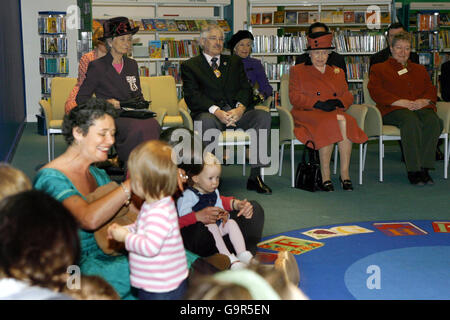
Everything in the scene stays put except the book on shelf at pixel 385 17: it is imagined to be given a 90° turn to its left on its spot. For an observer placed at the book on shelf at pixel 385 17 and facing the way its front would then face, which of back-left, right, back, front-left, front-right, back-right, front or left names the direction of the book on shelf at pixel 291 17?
back

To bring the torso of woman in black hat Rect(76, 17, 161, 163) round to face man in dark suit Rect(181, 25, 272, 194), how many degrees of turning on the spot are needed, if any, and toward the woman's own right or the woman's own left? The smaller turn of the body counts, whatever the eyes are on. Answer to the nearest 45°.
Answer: approximately 45° to the woman's own left

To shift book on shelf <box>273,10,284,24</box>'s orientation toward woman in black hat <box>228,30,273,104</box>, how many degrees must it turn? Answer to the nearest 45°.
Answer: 0° — it already faces them

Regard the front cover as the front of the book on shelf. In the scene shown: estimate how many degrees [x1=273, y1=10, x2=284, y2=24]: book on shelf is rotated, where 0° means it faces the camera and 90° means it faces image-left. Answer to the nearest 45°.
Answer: approximately 0°

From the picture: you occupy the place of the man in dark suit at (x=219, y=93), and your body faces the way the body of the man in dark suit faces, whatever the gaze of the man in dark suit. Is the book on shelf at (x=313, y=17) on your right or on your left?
on your left

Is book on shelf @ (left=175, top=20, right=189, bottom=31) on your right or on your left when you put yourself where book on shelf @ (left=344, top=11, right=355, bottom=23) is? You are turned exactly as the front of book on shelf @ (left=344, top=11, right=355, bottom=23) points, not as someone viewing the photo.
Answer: on your right

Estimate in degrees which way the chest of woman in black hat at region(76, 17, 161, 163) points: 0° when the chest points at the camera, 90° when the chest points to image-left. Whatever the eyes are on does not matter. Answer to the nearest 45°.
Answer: approximately 315°

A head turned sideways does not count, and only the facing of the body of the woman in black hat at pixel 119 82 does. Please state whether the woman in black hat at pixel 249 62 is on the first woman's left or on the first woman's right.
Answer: on the first woman's left

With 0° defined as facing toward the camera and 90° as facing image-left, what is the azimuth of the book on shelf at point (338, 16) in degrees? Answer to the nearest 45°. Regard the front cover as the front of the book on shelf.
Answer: approximately 0°

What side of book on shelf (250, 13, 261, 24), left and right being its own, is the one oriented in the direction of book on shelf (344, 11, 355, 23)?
left

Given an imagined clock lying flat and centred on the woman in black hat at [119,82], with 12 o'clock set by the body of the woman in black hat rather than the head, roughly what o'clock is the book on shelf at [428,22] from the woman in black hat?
The book on shelf is roughly at 9 o'clock from the woman in black hat.

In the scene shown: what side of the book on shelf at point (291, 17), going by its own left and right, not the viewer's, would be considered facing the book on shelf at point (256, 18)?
right
